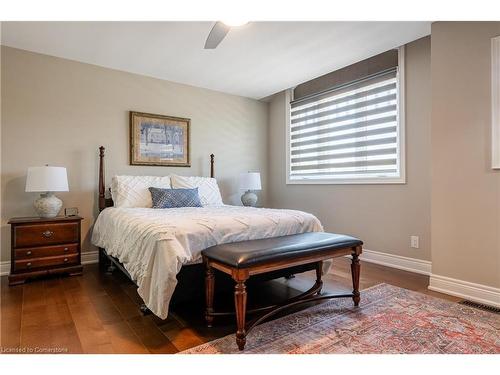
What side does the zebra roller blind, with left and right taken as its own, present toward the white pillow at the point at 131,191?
front

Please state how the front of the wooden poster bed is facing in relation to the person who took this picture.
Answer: facing the viewer and to the right of the viewer

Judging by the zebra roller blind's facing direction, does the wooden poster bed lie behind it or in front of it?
in front

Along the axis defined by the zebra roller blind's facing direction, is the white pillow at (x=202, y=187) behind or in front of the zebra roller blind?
in front

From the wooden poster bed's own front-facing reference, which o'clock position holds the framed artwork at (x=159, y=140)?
The framed artwork is roughly at 7 o'clock from the wooden poster bed.

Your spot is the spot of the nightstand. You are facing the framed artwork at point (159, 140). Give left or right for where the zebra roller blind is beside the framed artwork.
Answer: right

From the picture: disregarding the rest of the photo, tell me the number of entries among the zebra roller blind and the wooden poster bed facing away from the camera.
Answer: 0

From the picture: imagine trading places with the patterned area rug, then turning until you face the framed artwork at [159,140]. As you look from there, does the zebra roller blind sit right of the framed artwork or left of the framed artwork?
right

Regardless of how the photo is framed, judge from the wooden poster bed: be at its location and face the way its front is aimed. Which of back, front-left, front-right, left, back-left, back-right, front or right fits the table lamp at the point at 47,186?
back

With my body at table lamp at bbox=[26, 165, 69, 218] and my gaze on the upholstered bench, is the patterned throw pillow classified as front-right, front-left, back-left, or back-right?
front-left

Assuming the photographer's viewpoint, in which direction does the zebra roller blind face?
facing the viewer and to the left of the viewer

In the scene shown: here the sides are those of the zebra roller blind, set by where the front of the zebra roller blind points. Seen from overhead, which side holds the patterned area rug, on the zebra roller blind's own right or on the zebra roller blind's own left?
on the zebra roller blind's own left

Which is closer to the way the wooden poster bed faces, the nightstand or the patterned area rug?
the patterned area rug

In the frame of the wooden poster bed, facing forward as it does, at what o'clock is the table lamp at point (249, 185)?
The table lamp is roughly at 8 o'clock from the wooden poster bed.

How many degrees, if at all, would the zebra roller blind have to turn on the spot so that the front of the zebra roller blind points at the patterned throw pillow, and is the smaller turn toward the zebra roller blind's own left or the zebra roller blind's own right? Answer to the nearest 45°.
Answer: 0° — it already faces it

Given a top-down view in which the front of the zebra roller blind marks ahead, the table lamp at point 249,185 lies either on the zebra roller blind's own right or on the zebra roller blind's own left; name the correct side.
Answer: on the zebra roller blind's own right
